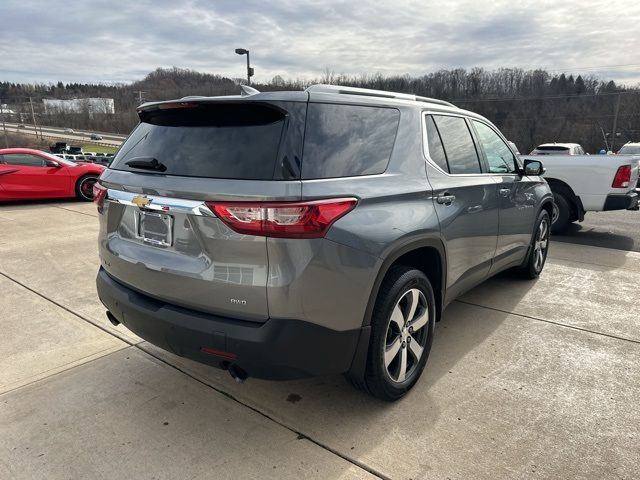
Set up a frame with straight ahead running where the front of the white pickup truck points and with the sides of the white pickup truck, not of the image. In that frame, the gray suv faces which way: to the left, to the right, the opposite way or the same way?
to the right

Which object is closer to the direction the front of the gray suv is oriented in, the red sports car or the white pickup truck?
the white pickup truck

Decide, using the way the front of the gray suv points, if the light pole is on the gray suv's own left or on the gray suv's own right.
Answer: on the gray suv's own left

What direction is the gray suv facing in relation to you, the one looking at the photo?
facing away from the viewer and to the right of the viewer

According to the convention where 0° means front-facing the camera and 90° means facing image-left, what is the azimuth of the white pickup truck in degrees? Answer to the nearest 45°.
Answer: approximately 90°

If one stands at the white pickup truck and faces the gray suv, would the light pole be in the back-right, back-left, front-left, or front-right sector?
back-right

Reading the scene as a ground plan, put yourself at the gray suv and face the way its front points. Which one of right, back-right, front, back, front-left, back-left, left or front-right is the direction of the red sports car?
left

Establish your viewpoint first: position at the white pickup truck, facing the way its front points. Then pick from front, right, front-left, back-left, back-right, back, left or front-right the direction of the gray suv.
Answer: left
